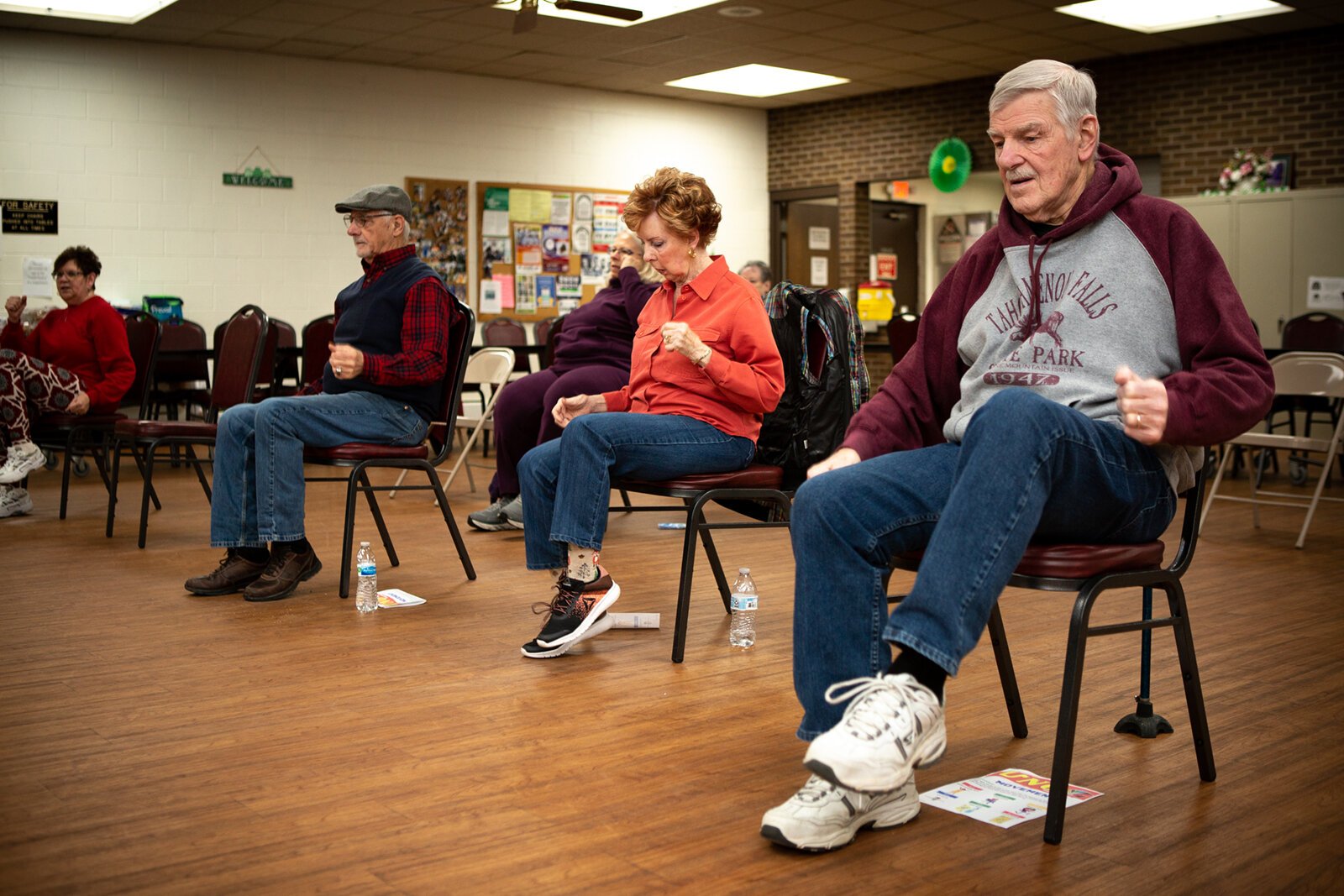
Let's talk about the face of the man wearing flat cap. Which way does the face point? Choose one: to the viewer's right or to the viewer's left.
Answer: to the viewer's left

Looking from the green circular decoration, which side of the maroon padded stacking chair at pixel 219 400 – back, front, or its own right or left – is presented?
back

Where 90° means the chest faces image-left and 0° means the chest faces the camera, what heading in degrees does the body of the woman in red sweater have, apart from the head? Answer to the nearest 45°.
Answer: approximately 45°

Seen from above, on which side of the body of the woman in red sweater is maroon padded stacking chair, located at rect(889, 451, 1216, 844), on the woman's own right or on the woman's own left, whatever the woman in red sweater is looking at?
on the woman's own left

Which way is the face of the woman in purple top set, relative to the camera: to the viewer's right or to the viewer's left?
to the viewer's left

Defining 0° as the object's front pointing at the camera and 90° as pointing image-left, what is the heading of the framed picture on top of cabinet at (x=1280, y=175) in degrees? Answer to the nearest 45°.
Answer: approximately 45°

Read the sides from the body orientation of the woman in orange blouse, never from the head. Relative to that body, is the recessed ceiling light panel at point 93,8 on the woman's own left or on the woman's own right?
on the woman's own right
